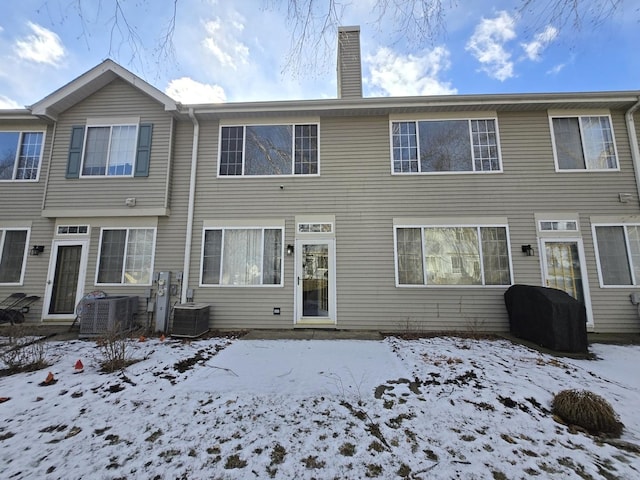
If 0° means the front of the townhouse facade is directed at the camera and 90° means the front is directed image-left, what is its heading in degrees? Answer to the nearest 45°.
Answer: approximately 0°

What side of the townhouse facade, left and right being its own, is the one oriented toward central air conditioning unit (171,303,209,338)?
right

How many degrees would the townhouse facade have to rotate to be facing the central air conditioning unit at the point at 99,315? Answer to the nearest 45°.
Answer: approximately 90° to its right

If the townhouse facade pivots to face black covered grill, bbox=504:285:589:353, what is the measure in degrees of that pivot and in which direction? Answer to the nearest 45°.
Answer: approximately 90° to its left

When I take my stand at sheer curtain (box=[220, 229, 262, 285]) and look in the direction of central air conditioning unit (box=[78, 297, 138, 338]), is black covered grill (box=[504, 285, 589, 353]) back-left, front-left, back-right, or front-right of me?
back-left
